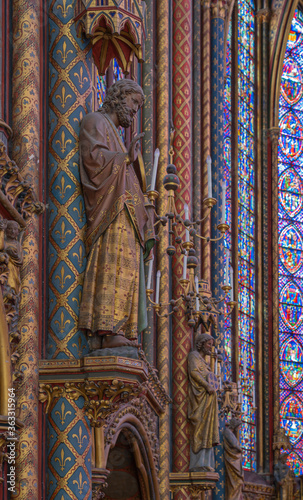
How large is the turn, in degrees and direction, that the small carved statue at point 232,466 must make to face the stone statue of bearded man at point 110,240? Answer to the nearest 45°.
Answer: approximately 90° to its right

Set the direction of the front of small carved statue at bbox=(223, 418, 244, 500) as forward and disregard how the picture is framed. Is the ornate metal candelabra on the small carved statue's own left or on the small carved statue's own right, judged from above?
on the small carved statue's own right

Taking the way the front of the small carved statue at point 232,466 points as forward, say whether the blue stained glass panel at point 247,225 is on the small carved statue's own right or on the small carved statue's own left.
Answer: on the small carved statue's own left

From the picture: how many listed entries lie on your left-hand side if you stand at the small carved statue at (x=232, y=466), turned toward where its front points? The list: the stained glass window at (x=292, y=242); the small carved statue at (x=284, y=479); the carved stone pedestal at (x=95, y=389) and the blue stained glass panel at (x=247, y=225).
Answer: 3

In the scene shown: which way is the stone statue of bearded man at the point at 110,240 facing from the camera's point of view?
to the viewer's right

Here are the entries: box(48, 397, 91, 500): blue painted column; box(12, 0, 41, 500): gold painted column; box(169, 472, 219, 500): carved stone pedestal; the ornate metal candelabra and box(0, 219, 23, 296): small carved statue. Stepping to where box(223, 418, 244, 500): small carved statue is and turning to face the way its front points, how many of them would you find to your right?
5

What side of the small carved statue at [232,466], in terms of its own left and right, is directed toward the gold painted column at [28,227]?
right

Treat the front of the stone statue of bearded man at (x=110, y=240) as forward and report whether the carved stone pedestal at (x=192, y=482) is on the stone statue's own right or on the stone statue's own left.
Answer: on the stone statue's own left

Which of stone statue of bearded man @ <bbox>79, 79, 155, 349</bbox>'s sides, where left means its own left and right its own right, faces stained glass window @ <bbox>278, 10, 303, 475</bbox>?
left
